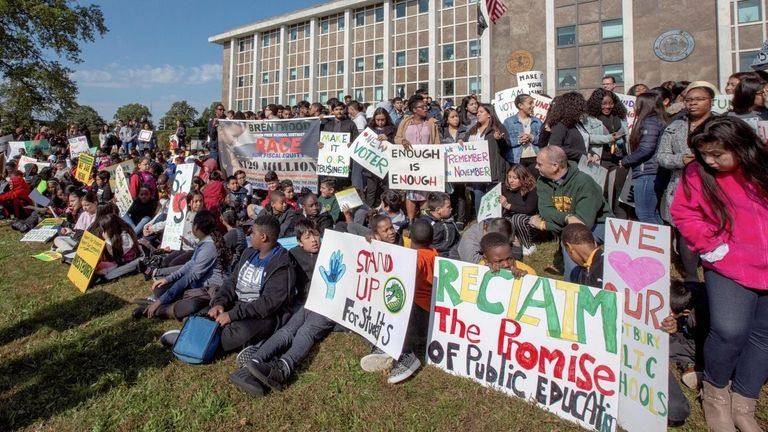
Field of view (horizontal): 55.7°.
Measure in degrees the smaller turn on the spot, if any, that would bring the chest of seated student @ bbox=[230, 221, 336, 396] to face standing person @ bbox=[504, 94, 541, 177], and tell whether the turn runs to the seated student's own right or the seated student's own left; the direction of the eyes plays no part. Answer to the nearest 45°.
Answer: approximately 180°

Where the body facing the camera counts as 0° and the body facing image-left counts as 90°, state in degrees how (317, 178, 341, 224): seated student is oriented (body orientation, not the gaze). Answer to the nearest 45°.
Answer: approximately 45°

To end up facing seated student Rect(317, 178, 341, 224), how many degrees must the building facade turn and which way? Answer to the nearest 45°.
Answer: approximately 45° to its left

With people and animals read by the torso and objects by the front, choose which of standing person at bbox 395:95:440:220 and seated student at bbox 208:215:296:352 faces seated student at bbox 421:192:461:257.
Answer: the standing person

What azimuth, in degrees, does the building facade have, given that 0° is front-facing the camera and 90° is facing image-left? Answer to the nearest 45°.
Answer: approximately 45°

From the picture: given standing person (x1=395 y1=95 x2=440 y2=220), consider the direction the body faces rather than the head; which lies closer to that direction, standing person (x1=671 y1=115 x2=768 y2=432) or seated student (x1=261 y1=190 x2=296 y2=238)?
the standing person
